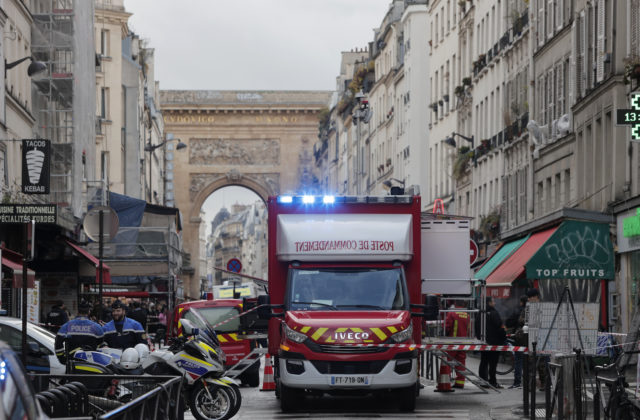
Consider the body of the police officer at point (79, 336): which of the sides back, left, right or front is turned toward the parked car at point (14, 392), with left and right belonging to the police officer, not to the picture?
back

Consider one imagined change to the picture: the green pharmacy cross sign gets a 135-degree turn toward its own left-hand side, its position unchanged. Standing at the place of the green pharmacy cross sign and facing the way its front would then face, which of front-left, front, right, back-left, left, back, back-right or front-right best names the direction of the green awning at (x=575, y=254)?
front-left

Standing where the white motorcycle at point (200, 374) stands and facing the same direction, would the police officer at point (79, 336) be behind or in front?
behind

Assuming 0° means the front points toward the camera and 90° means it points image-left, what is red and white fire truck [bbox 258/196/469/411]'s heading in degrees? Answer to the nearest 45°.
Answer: approximately 0°

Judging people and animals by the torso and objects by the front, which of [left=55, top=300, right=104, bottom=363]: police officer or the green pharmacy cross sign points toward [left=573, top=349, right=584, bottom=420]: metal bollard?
the green pharmacy cross sign

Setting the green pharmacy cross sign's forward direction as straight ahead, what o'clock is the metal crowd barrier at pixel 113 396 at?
The metal crowd barrier is roughly at 1 o'clock from the green pharmacy cross sign.

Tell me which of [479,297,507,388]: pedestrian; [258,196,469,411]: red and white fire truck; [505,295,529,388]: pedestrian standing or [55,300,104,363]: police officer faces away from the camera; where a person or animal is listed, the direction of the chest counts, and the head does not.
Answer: the police officer

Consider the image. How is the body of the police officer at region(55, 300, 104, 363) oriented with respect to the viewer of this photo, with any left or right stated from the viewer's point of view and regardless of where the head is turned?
facing away from the viewer

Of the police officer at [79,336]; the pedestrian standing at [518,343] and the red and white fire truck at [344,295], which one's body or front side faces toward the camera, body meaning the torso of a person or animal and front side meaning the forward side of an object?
the red and white fire truck

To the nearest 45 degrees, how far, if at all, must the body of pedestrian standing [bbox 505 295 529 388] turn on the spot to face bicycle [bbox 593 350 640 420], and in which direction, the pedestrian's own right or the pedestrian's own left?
approximately 90° to the pedestrian's own left
